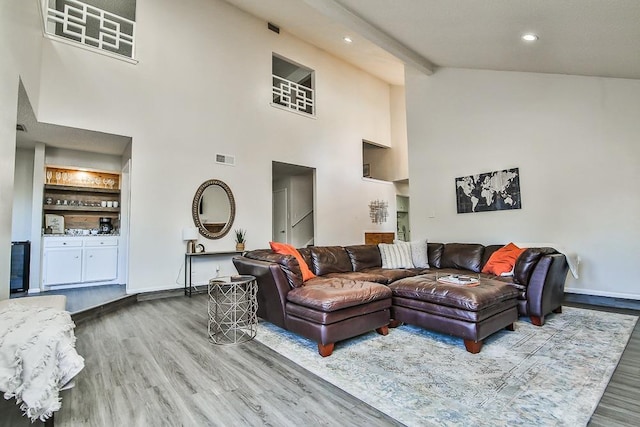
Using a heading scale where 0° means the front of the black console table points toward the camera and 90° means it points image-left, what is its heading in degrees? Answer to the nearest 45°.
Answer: approximately 0°

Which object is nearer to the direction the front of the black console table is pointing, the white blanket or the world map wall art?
the white blanket

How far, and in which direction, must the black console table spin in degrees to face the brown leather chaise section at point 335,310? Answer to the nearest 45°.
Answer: approximately 45° to its left

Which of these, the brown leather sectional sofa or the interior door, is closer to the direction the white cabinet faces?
the brown leather sectional sofa

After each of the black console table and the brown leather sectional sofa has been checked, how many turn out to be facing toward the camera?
2

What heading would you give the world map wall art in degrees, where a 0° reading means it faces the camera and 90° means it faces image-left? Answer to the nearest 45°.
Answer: approximately 45°

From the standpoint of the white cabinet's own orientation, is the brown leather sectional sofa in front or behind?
in front
